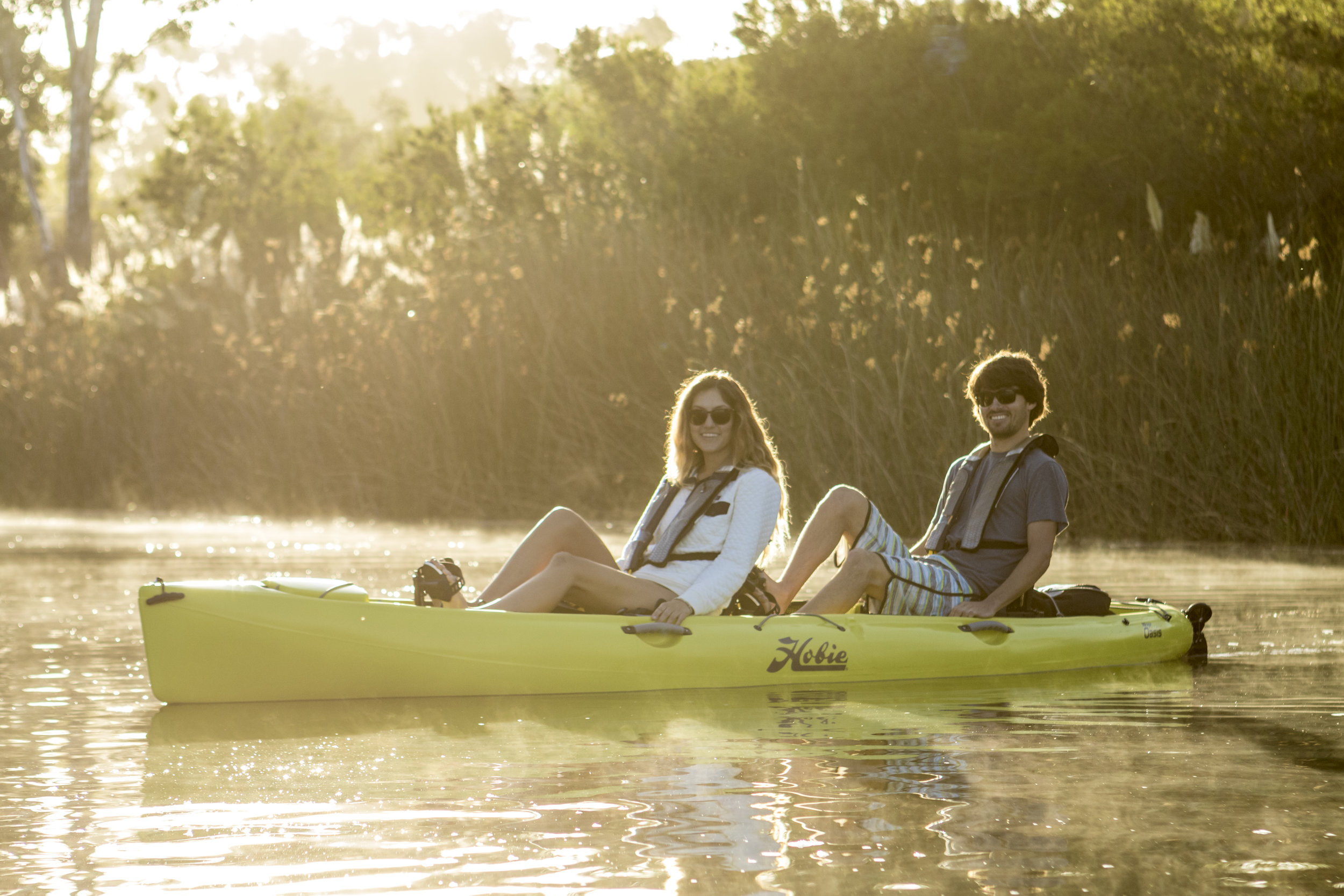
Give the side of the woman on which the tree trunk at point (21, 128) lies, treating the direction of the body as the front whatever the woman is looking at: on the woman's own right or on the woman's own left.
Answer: on the woman's own right

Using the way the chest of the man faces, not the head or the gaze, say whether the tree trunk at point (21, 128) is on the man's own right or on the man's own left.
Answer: on the man's own right

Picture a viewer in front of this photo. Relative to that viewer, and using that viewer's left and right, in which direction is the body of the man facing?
facing the viewer and to the left of the viewer

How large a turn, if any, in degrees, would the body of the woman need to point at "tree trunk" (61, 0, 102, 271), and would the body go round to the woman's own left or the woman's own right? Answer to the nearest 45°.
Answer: approximately 135° to the woman's own right

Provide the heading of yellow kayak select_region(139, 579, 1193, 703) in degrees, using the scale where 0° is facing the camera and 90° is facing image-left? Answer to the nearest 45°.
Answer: approximately 90°

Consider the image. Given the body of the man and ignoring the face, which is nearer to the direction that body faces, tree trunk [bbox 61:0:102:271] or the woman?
the woman

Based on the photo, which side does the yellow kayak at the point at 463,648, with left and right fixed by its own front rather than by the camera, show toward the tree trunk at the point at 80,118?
right
